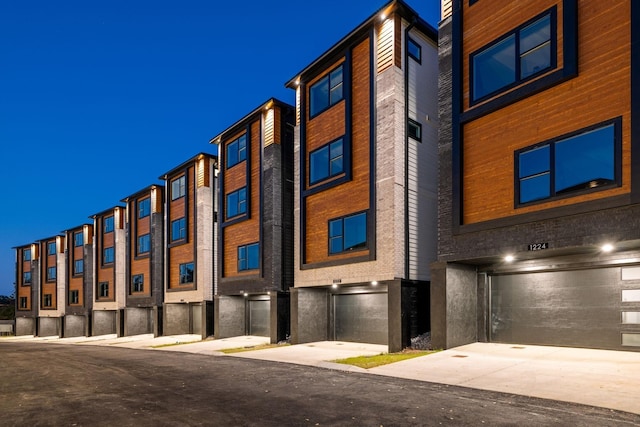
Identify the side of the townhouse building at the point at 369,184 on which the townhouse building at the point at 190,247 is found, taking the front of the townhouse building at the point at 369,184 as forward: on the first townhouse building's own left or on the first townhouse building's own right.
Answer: on the first townhouse building's own right

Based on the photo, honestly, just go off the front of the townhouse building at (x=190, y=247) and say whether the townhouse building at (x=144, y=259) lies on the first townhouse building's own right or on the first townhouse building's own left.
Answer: on the first townhouse building's own right

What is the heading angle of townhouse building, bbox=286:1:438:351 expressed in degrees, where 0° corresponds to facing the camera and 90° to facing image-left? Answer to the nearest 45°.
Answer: approximately 45°
